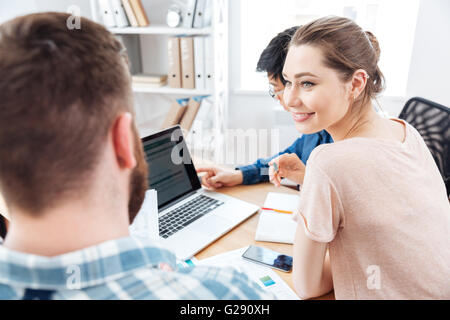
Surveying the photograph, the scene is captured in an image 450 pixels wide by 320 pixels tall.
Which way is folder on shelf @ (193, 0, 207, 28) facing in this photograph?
toward the camera

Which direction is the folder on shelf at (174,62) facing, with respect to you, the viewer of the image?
facing the viewer

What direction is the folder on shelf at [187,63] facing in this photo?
toward the camera

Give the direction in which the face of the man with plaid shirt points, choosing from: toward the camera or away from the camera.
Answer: away from the camera

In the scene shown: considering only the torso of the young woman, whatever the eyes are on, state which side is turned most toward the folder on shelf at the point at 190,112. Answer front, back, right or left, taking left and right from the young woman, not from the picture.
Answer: front

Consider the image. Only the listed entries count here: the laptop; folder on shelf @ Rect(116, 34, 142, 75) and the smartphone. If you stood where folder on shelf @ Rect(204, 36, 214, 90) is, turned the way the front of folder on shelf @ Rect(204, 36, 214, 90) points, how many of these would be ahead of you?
2

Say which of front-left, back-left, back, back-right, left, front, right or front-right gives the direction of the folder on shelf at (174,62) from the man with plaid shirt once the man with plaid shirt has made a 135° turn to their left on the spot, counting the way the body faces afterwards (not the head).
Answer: right

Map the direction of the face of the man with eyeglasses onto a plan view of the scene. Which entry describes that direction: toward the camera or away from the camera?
toward the camera

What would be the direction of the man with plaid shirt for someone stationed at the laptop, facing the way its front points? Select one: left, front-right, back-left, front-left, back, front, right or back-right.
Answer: front-right

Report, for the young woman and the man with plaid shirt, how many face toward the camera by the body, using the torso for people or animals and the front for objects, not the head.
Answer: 0

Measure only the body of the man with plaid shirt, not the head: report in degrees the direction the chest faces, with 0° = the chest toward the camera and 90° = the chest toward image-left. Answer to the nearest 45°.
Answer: approximately 225°

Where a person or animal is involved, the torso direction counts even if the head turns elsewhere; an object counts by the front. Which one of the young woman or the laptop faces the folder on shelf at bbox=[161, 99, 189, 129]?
the young woman
